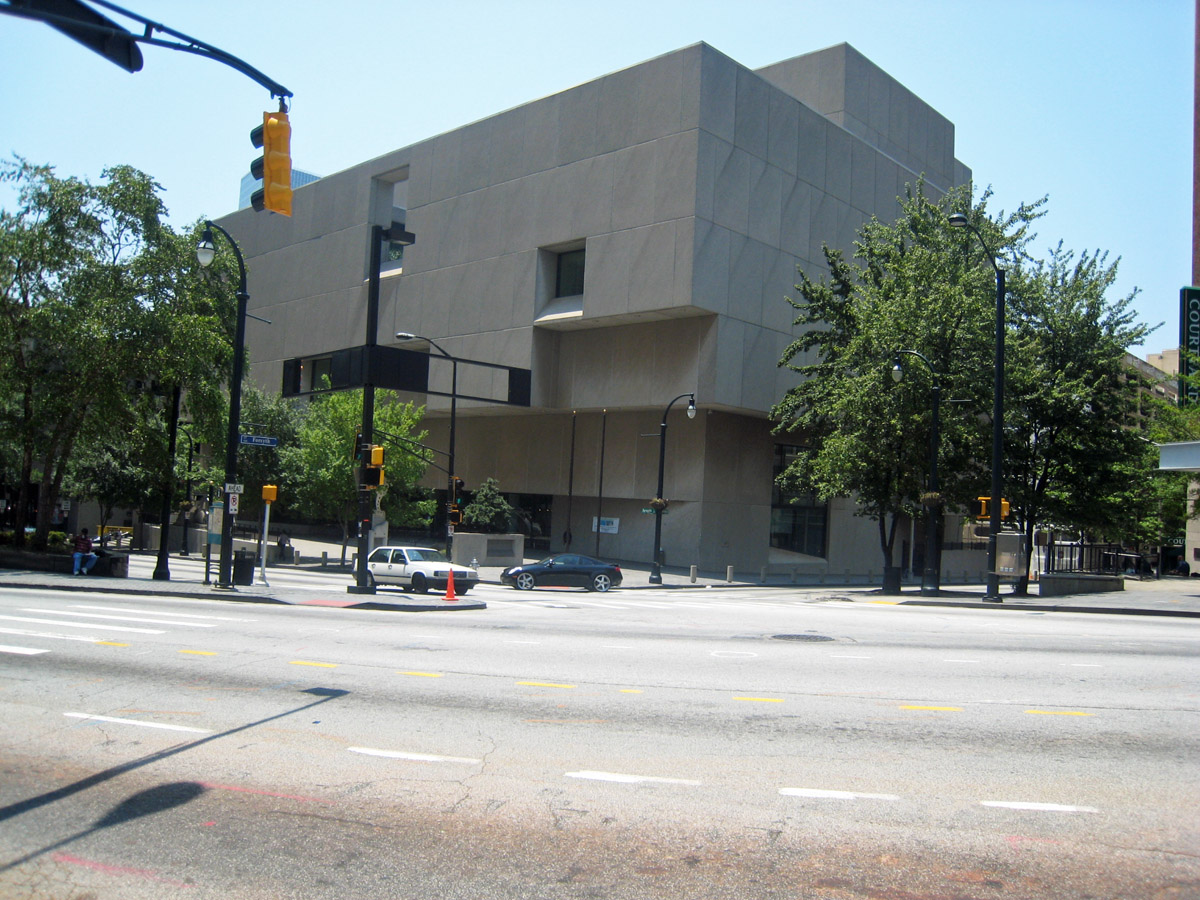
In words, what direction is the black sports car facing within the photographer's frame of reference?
facing to the left of the viewer

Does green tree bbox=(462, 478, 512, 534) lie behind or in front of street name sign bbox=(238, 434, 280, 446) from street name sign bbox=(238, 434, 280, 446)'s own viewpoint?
behind

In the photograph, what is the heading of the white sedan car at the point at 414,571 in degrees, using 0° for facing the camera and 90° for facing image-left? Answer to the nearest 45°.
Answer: approximately 315°

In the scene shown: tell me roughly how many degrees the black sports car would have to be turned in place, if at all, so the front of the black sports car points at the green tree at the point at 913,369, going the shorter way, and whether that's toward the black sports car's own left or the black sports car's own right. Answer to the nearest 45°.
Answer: approximately 180°

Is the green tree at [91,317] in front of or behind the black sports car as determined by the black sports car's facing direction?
in front

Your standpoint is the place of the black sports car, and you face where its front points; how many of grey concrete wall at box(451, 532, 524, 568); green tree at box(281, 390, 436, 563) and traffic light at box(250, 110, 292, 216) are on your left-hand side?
1

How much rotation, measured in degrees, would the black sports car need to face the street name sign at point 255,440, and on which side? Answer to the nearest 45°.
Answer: approximately 45° to its left
